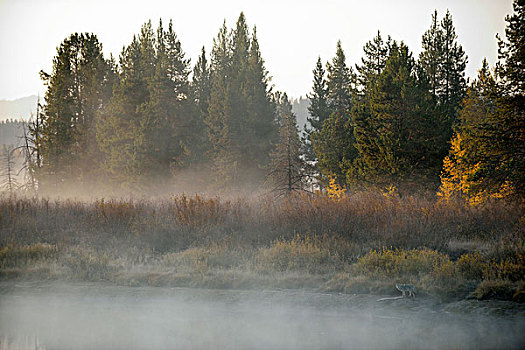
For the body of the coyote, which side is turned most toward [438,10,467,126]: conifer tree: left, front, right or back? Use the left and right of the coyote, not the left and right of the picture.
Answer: right

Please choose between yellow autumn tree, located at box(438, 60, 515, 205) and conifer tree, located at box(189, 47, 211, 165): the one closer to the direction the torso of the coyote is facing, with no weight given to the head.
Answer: the conifer tree

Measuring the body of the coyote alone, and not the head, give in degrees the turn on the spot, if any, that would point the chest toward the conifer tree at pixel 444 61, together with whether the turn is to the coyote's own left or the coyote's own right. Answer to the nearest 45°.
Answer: approximately 90° to the coyote's own right

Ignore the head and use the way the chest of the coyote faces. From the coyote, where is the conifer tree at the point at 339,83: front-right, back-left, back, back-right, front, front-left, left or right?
right

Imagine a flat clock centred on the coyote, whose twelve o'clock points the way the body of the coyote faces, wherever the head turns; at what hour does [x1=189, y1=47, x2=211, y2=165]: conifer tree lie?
The conifer tree is roughly at 2 o'clock from the coyote.

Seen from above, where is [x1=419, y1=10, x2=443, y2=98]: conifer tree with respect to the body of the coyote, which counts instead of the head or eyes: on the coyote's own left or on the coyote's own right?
on the coyote's own right

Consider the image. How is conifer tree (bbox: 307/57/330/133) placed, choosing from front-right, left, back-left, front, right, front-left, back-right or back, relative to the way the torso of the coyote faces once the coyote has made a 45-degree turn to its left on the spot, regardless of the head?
back-right

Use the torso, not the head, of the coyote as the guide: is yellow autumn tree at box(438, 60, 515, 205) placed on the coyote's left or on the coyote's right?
on the coyote's right

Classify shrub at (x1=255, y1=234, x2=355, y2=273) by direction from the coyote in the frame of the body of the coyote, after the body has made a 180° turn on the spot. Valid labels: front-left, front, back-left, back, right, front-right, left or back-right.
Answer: back-left

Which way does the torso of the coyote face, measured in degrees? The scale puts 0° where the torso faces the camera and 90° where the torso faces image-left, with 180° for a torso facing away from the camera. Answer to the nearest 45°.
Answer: approximately 90°
